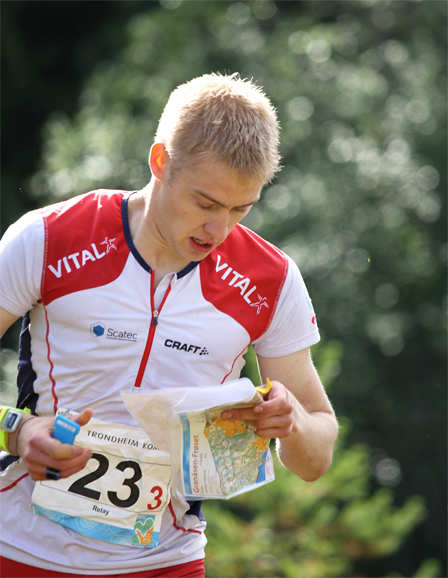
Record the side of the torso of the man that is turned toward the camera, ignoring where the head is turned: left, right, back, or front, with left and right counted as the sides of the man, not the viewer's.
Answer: front

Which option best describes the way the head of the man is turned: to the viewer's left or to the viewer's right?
to the viewer's right
